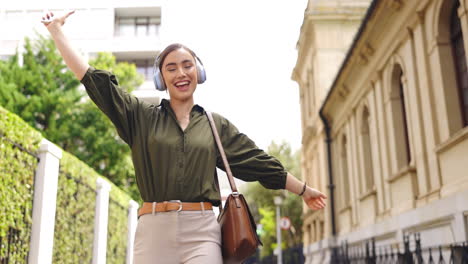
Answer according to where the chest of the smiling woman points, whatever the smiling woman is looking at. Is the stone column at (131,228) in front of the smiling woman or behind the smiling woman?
behind

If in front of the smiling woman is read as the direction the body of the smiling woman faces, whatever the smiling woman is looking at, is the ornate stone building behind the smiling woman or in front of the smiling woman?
behind

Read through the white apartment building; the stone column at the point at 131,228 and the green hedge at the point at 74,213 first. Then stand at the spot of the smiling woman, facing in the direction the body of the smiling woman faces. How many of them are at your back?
3

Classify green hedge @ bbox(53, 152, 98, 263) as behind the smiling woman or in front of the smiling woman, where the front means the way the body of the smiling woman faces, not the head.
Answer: behind

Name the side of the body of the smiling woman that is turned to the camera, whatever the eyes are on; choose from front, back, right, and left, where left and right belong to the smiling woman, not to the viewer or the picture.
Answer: front

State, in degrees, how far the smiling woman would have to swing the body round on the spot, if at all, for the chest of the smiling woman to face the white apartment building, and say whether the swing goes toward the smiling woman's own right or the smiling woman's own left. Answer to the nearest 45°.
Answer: approximately 180°

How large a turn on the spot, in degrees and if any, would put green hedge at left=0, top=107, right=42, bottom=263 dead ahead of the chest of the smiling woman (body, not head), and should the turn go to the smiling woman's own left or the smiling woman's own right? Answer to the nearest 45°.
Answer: approximately 135° to the smiling woman's own right
